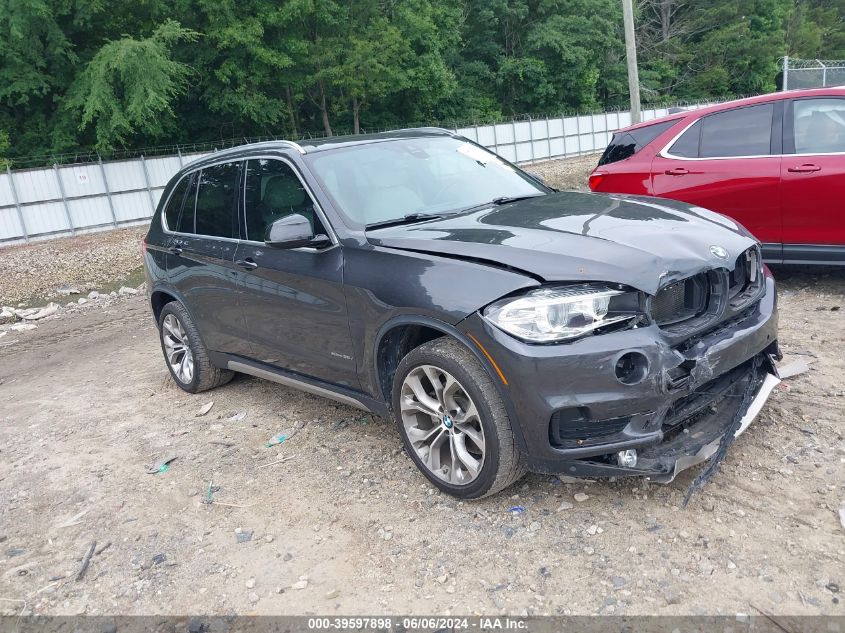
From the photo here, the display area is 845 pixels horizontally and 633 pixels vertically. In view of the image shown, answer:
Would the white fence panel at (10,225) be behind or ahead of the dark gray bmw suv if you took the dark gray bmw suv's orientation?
behind

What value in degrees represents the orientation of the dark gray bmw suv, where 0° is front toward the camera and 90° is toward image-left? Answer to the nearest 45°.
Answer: approximately 315°

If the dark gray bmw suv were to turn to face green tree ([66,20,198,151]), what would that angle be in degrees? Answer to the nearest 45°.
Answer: approximately 180°

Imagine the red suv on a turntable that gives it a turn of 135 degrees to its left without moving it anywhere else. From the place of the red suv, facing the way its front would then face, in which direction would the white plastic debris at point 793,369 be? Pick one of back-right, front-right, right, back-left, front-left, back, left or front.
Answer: back-left

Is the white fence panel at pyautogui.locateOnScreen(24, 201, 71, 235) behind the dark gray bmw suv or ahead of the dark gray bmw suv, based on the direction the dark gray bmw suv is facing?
behind

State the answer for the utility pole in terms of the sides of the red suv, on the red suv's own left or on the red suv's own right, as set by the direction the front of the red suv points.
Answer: on the red suv's own left

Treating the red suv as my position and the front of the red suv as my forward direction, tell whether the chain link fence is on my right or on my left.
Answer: on my left

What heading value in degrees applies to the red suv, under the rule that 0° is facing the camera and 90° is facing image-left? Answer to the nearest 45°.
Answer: approximately 270°

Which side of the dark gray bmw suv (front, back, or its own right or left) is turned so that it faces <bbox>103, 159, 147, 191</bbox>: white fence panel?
back
